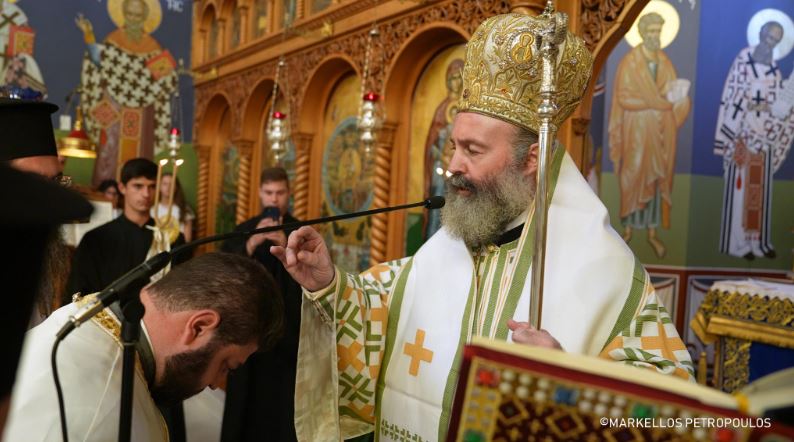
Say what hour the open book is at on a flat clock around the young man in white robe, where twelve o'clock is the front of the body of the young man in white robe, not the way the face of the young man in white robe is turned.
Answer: The open book is roughly at 2 o'clock from the young man in white robe.

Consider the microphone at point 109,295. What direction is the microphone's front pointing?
to the viewer's right

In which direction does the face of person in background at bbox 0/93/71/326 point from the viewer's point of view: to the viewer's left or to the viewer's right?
to the viewer's right

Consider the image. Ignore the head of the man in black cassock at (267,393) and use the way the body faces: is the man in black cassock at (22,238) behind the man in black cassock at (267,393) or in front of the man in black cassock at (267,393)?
in front

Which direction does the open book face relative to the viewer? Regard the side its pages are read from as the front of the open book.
away from the camera

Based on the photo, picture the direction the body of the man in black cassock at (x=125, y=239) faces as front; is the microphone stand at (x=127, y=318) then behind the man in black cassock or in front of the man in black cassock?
in front

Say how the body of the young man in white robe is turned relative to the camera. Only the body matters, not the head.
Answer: to the viewer's right

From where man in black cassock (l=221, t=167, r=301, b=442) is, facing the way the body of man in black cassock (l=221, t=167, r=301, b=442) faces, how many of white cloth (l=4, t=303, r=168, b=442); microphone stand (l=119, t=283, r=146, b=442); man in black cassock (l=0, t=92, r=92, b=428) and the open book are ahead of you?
4

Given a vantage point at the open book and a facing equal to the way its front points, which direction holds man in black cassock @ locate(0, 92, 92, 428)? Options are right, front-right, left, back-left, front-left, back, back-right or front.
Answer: back-left

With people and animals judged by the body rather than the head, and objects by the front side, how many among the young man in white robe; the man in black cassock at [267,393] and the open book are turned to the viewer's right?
1

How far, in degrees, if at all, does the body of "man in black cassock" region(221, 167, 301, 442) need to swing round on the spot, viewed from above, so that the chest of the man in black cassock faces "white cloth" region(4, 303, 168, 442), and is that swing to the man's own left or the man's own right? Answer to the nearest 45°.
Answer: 0° — they already face it

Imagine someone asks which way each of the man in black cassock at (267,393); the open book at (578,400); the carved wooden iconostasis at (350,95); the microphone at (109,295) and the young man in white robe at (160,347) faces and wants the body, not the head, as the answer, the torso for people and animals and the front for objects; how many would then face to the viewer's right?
2

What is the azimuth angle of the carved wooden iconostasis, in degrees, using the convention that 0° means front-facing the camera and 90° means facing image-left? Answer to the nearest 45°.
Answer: approximately 45°
